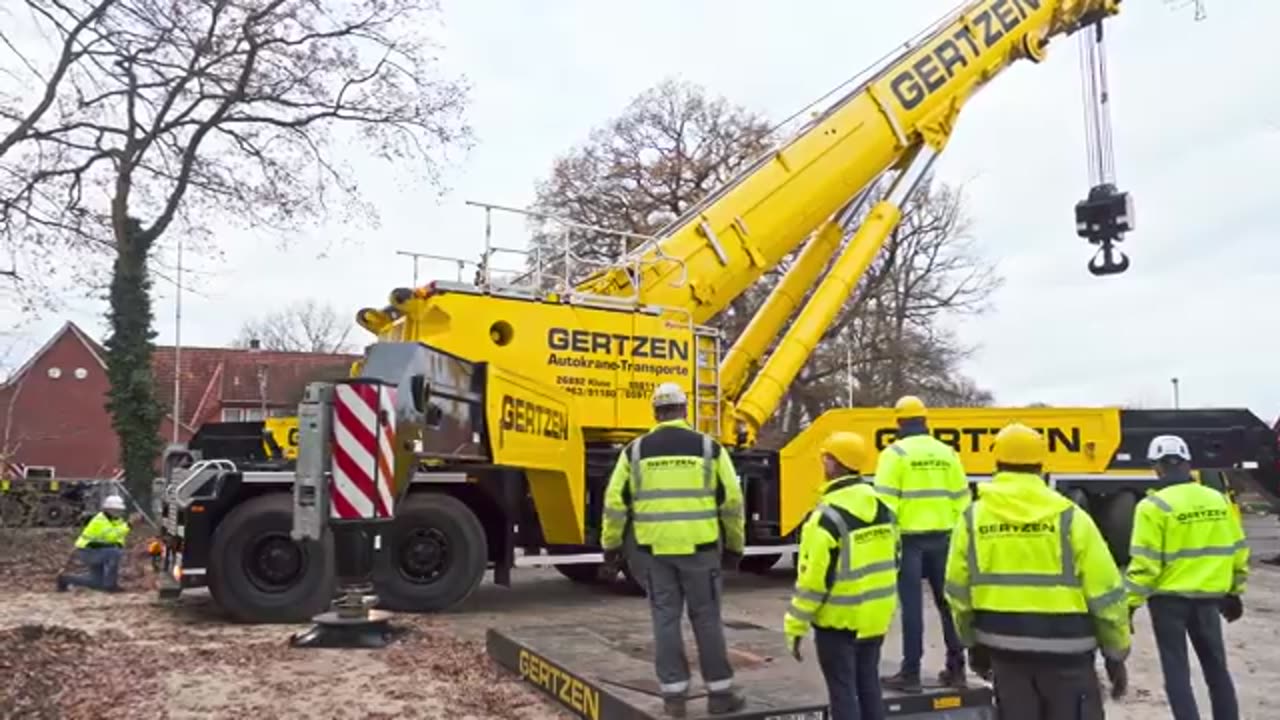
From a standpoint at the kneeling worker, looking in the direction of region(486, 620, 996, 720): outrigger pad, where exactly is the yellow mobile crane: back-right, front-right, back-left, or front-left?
front-left

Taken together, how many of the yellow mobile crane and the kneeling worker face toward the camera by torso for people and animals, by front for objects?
0

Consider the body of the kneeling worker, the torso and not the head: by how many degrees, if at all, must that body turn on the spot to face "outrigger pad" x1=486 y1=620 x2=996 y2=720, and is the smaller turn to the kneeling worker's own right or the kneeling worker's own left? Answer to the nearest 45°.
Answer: approximately 90° to the kneeling worker's own right

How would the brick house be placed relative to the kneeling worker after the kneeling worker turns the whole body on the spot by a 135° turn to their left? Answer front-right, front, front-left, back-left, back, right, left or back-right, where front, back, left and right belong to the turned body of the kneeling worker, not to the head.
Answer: front-right
